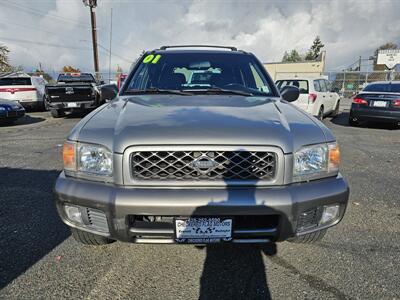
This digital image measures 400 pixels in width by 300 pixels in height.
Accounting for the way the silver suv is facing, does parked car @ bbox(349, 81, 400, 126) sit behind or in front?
behind

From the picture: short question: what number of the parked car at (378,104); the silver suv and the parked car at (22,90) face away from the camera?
2

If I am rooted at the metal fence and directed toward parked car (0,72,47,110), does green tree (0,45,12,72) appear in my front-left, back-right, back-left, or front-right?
front-right

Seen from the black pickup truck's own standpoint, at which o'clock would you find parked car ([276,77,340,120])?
The parked car is roughly at 4 o'clock from the black pickup truck.

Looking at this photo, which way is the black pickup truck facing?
away from the camera

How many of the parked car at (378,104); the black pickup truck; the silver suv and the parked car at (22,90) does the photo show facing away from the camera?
3

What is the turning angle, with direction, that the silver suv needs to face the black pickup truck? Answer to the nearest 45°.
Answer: approximately 135° to its right

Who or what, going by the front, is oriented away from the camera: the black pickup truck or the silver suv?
the black pickup truck

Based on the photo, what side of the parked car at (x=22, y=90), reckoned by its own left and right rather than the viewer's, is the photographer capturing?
back

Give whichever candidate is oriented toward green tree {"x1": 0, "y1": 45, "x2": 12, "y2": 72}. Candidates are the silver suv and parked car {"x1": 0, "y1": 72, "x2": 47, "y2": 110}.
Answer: the parked car

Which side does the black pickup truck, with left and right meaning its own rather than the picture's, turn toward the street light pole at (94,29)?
front

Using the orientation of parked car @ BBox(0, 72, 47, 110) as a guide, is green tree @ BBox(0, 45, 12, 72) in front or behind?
in front

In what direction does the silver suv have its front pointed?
toward the camera

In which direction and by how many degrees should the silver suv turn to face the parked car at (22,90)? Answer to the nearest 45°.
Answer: approximately 135° to its right

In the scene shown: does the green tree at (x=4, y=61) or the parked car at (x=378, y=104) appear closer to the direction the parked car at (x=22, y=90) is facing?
the green tree
